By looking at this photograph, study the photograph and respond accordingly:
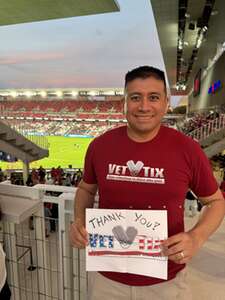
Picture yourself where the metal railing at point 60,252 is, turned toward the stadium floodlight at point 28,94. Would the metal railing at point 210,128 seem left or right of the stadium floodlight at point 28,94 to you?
right

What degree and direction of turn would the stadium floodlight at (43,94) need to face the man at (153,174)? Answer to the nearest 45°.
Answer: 0° — it already faces them

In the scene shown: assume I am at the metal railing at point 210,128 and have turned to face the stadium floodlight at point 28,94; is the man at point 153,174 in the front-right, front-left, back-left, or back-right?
back-left

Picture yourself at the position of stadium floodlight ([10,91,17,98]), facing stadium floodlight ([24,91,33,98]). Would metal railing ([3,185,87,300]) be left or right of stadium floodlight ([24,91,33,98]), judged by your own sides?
right

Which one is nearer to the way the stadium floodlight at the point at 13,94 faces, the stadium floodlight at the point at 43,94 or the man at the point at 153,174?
the man

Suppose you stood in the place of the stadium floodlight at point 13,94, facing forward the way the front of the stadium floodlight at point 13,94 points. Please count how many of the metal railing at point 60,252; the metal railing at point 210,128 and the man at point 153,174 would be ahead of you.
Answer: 3
